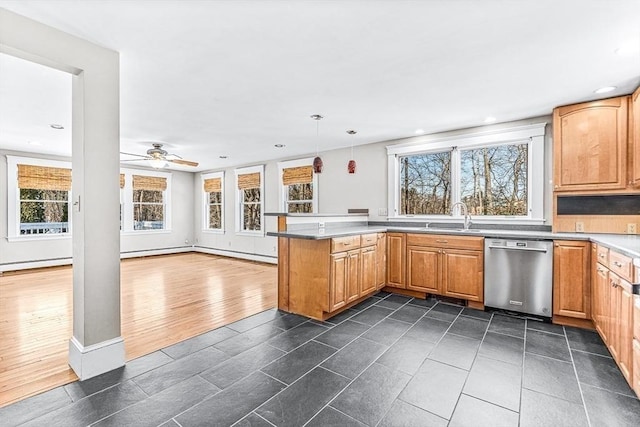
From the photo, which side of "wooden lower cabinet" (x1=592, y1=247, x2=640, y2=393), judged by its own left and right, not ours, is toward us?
left

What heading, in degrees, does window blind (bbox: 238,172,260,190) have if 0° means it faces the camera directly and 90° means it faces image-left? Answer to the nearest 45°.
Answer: approximately 45°

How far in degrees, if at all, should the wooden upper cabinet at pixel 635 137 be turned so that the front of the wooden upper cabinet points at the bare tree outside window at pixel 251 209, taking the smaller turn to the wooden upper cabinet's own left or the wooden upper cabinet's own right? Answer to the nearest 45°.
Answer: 0° — it already faces it

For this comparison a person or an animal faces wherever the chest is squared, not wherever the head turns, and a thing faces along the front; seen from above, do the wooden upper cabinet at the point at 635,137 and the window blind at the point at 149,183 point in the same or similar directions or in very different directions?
very different directions

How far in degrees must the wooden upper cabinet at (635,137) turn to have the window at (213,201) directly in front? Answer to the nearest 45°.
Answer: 0° — it already faces it

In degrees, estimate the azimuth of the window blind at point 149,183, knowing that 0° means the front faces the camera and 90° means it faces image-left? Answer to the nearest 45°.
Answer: approximately 0°

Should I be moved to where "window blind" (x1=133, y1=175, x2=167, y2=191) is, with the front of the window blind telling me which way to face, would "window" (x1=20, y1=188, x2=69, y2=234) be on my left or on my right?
on my right

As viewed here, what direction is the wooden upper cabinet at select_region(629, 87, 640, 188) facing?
to the viewer's left

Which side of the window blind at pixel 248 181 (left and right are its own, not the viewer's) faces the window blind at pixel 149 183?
right

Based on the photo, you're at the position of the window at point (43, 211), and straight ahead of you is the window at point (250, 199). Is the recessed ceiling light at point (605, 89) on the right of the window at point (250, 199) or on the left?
right
